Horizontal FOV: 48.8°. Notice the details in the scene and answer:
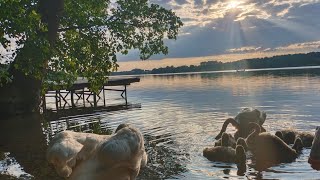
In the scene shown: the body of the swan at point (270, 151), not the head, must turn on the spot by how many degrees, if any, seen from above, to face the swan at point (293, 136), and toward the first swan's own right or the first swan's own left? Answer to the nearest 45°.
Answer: approximately 90° to the first swan's own right

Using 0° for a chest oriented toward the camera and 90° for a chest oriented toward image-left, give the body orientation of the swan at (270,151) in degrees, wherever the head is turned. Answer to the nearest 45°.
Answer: approximately 90°

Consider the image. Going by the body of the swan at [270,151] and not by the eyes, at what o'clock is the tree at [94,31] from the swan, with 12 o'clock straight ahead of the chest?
The tree is roughly at 1 o'clock from the swan.
